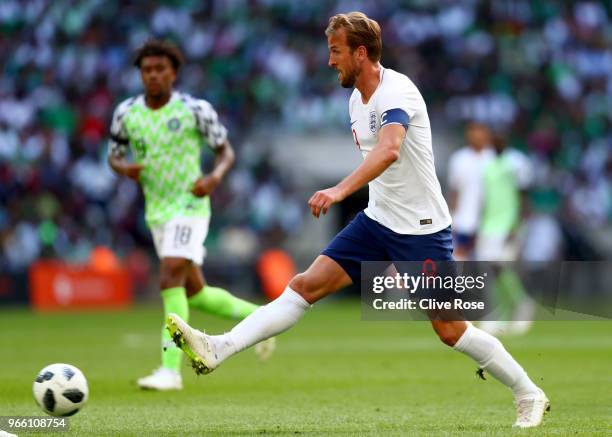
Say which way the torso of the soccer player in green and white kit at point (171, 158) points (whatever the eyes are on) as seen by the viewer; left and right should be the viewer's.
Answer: facing the viewer and to the left of the viewer

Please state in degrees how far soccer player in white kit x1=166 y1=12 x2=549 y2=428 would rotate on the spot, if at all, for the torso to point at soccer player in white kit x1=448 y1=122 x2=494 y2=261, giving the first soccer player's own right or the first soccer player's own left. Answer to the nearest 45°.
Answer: approximately 90° to the first soccer player's own right

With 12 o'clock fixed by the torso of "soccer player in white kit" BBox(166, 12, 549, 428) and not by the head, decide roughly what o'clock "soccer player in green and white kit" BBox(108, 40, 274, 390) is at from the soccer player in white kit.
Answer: The soccer player in green and white kit is roughly at 2 o'clock from the soccer player in white kit.

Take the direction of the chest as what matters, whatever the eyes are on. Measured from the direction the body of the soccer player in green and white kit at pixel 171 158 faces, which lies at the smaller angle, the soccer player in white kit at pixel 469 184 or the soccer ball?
the soccer ball

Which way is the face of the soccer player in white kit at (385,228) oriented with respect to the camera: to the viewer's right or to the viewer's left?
to the viewer's left

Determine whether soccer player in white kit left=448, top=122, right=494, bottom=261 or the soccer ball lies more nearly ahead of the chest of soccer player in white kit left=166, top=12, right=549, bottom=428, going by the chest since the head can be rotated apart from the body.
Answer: the soccer ball

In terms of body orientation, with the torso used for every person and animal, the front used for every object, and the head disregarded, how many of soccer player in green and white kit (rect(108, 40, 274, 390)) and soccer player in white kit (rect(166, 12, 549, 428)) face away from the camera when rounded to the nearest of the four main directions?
0

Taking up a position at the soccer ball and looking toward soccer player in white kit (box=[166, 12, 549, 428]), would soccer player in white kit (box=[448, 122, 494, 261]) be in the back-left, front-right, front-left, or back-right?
front-left

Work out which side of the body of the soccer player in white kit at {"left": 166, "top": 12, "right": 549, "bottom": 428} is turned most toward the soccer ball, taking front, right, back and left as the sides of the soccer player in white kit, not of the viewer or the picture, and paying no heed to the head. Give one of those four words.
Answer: front

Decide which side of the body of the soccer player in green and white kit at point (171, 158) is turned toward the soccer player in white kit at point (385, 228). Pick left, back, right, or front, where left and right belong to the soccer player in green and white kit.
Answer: left

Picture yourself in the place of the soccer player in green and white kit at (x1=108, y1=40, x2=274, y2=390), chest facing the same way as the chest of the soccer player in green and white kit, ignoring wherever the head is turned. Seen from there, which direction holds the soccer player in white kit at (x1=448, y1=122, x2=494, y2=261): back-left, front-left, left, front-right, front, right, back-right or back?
back

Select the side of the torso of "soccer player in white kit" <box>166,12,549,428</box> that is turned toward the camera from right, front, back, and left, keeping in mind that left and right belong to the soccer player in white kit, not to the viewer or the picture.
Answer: left
